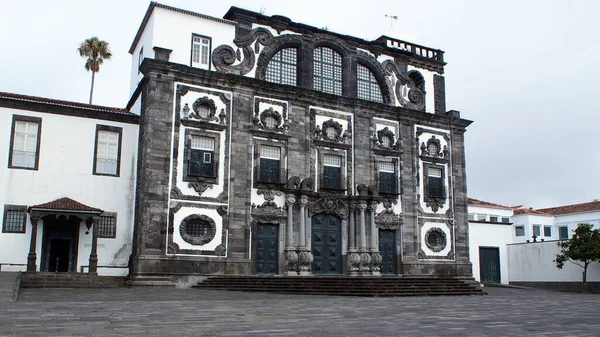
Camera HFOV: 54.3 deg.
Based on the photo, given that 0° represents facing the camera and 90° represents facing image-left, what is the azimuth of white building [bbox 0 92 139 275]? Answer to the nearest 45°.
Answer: approximately 0°

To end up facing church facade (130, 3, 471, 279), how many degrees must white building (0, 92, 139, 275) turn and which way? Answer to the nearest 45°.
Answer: approximately 90° to its left

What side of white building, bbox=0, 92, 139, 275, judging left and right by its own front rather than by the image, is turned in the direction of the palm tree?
back

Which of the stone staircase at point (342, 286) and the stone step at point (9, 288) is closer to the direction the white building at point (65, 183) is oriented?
the stone step

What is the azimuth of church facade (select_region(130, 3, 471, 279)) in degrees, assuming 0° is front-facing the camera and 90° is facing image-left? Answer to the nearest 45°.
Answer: approximately 315°

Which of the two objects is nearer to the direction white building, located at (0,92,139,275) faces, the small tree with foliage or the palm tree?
the small tree with foliage

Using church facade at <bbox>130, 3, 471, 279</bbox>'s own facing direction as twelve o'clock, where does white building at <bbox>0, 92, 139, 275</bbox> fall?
The white building is roughly at 4 o'clock from the church facade.

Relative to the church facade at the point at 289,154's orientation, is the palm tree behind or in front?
behind

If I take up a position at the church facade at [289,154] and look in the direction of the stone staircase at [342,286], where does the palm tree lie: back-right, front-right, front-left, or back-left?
back-right

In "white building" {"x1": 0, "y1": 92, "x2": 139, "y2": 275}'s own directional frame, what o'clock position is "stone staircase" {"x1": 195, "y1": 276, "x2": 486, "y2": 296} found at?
The stone staircase is roughly at 10 o'clock from the white building.

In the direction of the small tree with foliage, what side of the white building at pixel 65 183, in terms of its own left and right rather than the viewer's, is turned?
left

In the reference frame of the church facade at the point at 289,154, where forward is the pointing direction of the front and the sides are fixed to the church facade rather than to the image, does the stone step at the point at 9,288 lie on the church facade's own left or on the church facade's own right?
on the church facade's own right
